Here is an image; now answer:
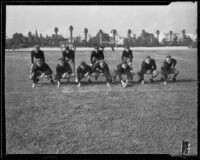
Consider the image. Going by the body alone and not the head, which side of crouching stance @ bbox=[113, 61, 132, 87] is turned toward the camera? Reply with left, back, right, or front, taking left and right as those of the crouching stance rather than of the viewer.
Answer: front

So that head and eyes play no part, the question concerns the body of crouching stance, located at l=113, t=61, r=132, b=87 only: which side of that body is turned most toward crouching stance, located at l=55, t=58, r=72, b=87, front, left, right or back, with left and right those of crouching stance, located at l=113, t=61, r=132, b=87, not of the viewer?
right
